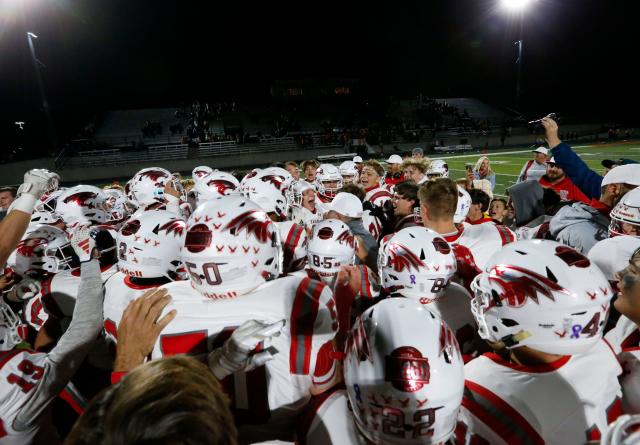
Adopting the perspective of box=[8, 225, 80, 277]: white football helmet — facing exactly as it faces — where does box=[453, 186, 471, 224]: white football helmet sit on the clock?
box=[453, 186, 471, 224]: white football helmet is roughly at 1 o'clock from box=[8, 225, 80, 277]: white football helmet.

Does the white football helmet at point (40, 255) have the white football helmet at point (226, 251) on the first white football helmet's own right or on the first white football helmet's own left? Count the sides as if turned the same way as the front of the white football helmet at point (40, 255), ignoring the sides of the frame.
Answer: on the first white football helmet's own right

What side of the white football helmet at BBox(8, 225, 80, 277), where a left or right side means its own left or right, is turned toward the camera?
right

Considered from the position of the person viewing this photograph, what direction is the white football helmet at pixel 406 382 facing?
facing away from the viewer

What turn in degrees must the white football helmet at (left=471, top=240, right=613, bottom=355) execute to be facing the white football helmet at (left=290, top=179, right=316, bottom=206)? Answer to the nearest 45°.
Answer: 0° — it already faces it

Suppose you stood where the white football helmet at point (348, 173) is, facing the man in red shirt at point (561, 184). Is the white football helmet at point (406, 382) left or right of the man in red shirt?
right

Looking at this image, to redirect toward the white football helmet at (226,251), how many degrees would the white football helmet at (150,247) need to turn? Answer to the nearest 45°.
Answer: approximately 90° to its right

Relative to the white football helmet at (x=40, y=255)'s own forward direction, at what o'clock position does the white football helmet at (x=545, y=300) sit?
the white football helmet at (x=545, y=300) is roughly at 2 o'clock from the white football helmet at (x=40, y=255).

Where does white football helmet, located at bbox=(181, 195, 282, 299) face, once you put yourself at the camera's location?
facing away from the viewer and to the right of the viewer
